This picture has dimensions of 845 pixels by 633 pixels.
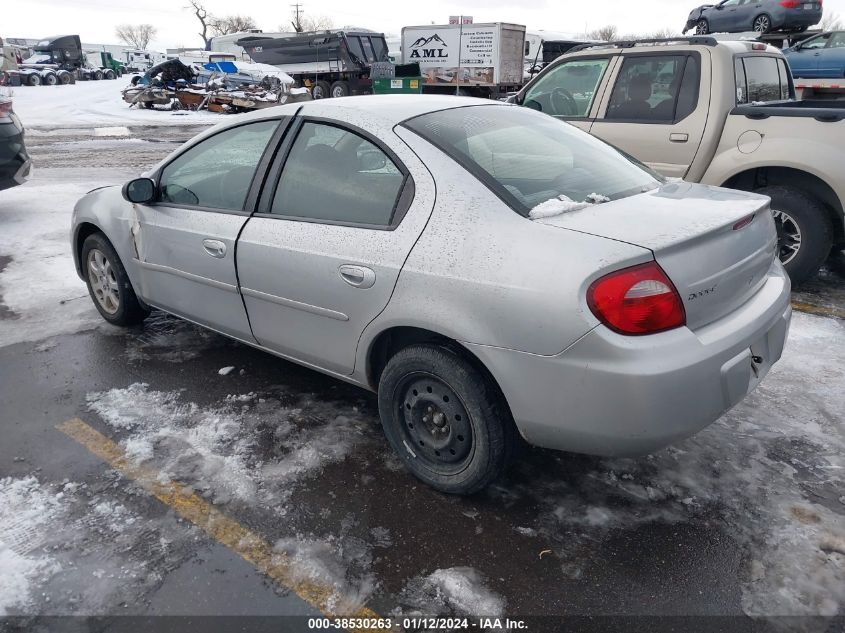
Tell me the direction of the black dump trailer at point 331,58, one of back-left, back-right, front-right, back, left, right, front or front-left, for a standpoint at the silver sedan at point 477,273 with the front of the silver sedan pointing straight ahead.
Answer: front-right

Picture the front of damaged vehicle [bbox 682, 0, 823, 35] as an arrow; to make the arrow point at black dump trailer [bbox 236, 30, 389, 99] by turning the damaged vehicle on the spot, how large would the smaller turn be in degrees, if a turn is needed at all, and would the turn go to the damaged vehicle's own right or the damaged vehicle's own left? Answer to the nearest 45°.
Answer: approximately 45° to the damaged vehicle's own left

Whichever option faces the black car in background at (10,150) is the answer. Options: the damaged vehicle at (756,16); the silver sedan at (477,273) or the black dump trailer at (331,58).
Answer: the silver sedan

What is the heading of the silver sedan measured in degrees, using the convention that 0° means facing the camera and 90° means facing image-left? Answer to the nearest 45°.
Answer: approximately 135°

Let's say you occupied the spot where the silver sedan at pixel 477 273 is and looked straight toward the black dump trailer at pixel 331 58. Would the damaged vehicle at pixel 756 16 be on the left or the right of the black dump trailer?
right

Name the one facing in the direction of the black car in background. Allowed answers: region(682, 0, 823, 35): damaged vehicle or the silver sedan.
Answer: the silver sedan

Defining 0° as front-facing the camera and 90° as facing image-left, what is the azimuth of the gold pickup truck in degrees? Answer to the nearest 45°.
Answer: approximately 135°

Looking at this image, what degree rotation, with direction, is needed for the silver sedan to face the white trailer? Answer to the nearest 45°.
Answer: approximately 45° to its right

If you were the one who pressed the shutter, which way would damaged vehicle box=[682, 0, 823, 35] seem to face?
facing away from the viewer and to the left of the viewer

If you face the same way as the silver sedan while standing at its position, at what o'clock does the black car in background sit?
The black car in background is roughly at 12 o'clock from the silver sedan.
